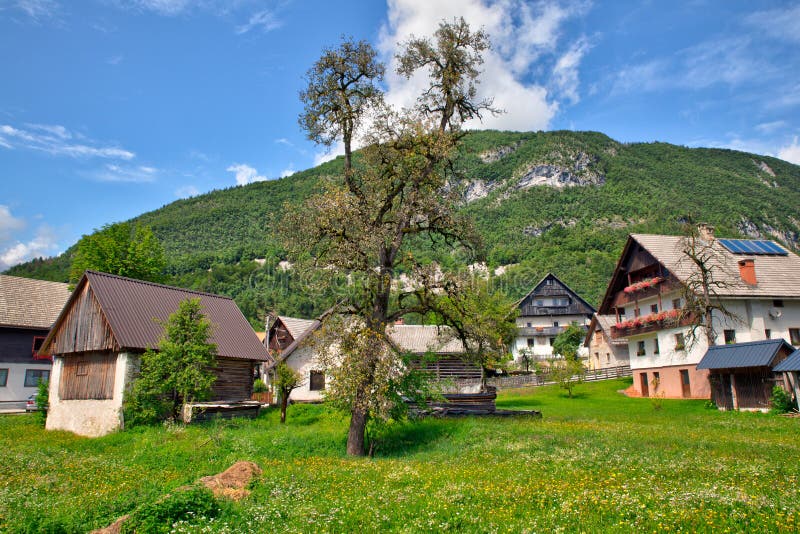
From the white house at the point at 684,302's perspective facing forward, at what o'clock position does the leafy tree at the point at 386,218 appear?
The leafy tree is roughly at 11 o'clock from the white house.

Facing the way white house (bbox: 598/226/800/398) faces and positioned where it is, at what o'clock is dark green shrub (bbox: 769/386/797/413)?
The dark green shrub is roughly at 10 o'clock from the white house.

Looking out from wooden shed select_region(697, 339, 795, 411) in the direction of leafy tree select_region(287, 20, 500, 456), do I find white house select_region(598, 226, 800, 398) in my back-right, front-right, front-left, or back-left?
back-right

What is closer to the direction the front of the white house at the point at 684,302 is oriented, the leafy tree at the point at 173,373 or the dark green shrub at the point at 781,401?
the leafy tree

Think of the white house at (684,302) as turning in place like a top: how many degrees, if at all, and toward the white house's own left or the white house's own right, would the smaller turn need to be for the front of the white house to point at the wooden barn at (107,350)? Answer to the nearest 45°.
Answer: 0° — it already faces it

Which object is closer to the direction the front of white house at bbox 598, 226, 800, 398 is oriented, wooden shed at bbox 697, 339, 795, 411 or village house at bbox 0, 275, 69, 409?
the village house

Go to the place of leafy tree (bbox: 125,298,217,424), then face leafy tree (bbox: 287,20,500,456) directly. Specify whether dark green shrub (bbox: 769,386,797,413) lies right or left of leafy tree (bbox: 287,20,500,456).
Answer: left

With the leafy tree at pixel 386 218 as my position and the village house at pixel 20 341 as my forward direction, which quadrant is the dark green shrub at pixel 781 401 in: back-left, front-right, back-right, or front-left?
back-right

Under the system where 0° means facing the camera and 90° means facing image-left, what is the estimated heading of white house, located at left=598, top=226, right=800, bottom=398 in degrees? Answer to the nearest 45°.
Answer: approximately 45°

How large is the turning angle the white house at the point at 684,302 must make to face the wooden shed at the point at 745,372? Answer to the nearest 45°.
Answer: approximately 45° to its left
